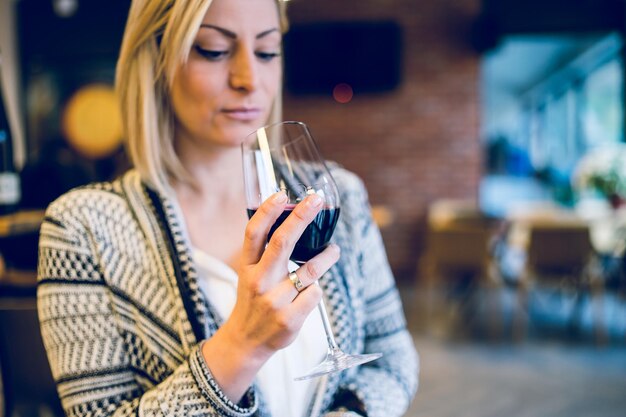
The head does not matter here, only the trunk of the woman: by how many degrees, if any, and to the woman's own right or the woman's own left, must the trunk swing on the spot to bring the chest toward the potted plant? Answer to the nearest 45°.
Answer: approximately 90° to the woman's own left

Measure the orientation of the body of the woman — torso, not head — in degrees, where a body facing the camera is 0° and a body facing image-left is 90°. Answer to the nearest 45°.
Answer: approximately 315°

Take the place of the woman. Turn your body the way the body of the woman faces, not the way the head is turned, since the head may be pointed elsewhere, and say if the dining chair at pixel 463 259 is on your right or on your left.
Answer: on your left

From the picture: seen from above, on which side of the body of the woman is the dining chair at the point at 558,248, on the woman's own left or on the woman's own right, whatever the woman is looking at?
on the woman's own left
